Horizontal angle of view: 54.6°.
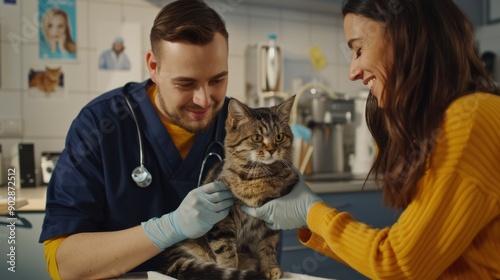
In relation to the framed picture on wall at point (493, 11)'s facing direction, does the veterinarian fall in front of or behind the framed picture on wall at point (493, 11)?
in front

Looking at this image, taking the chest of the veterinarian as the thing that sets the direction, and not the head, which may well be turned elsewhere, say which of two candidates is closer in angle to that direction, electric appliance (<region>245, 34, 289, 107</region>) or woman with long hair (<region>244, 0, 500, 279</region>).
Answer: the woman with long hair

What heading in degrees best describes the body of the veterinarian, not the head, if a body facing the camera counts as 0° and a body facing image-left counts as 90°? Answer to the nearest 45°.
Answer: approximately 315°

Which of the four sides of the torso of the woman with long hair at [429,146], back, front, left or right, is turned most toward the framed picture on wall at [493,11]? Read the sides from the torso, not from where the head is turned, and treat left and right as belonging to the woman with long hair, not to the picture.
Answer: right

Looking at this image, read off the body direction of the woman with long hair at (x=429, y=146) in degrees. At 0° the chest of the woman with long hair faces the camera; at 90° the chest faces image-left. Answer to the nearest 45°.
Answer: approximately 90°

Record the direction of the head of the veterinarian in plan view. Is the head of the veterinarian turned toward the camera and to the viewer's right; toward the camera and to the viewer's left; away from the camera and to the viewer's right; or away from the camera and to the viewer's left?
toward the camera and to the viewer's right

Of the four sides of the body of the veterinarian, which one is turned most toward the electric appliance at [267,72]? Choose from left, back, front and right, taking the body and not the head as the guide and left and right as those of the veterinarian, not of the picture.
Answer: left

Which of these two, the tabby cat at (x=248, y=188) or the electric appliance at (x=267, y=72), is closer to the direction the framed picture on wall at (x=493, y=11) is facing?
the tabby cat

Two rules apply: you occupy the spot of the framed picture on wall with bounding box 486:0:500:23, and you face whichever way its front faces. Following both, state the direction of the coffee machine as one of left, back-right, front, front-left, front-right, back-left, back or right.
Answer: front-right

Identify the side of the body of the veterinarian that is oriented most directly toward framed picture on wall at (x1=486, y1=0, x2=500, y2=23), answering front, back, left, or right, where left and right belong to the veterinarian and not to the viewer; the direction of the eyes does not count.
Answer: left

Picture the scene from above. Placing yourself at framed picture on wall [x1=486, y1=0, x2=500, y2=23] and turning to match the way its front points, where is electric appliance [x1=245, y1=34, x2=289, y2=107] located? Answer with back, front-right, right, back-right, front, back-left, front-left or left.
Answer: front-right

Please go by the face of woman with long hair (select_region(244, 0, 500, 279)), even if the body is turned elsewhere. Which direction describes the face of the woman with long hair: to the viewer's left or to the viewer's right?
to the viewer's left

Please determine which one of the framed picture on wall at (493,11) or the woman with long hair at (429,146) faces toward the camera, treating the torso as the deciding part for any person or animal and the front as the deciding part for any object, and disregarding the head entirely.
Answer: the framed picture on wall

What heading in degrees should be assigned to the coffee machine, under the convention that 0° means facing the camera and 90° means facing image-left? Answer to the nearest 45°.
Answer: approximately 45°

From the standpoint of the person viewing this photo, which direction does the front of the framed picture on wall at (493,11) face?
facing the viewer

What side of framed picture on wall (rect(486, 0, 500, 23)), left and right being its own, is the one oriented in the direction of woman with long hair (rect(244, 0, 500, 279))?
front

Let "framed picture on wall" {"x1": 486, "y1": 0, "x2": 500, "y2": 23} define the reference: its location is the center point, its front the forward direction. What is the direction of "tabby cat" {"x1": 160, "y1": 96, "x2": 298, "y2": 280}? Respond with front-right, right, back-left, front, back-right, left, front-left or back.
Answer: front
